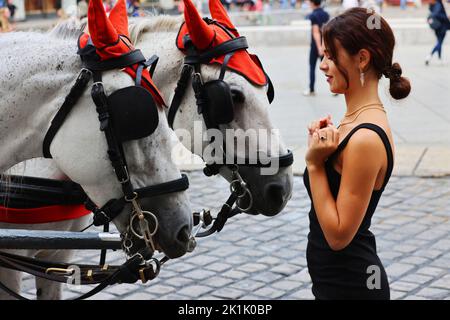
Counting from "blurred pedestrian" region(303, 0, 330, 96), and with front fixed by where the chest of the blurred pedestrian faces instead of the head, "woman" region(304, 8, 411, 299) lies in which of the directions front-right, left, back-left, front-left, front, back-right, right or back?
left

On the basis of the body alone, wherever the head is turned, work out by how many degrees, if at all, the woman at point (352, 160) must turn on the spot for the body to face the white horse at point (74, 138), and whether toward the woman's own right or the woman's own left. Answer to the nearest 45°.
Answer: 0° — they already face it

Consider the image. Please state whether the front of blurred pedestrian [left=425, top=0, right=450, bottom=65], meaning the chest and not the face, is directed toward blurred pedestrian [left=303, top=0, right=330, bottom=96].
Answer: no

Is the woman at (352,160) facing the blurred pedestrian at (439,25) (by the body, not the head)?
no

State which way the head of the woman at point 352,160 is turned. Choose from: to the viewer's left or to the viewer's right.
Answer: to the viewer's left

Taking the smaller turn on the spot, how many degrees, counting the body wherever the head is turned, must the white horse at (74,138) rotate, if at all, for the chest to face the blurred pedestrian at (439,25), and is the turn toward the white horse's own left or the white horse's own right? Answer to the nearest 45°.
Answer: approximately 45° to the white horse's own left

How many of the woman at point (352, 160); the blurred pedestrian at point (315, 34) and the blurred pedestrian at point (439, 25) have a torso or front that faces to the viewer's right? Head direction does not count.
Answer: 0

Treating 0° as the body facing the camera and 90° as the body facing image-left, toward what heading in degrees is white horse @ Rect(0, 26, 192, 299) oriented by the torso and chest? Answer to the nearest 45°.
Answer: approximately 270°

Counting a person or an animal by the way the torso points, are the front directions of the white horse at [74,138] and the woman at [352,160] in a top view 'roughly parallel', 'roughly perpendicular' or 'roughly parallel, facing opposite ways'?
roughly parallel, facing opposite ways

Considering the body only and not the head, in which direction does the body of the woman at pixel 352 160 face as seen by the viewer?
to the viewer's left

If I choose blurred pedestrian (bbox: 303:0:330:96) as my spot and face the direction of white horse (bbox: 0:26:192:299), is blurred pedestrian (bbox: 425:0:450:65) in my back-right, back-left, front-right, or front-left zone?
back-left

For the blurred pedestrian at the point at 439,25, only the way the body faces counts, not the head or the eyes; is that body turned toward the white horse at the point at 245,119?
no
